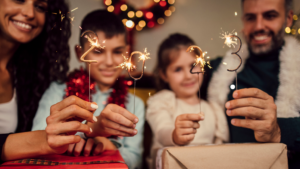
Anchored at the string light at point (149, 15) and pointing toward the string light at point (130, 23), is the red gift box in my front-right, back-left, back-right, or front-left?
front-left

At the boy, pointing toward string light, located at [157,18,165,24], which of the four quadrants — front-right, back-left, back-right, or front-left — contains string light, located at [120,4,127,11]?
front-left

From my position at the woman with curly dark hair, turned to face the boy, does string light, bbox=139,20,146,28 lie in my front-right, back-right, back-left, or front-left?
front-left

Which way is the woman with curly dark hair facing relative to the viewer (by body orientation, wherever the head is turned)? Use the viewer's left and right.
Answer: facing the viewer and to the right of the viewer

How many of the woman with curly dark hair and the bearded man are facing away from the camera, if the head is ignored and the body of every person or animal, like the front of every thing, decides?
0

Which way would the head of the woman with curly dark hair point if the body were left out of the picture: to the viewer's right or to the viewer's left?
to the viewer's right

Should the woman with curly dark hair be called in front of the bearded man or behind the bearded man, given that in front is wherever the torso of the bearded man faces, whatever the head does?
in front
